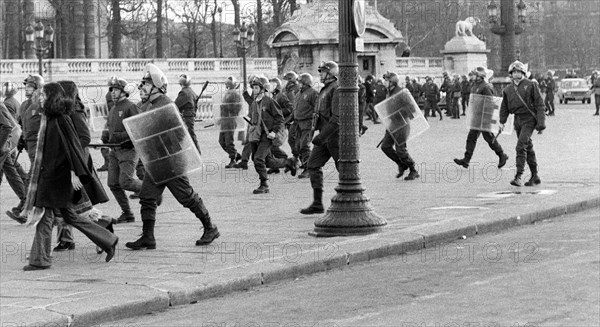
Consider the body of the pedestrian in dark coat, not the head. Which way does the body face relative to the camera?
to the viewer's left

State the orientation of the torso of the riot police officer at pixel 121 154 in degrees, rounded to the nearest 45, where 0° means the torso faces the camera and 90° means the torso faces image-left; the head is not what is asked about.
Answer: approximately 45°

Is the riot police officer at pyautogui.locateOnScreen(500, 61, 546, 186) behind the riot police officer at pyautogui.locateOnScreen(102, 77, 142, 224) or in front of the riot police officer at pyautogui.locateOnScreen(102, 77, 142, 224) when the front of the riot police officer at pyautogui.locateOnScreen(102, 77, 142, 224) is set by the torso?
behind

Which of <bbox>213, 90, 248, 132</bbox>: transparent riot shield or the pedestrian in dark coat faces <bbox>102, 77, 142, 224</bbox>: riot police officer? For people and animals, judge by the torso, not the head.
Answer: the transparent riot shield

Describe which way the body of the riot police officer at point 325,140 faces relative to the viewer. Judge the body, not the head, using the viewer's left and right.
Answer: facing to the left of the viewer

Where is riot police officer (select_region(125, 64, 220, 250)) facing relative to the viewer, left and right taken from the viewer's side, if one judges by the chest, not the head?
facing to the left of the viewer

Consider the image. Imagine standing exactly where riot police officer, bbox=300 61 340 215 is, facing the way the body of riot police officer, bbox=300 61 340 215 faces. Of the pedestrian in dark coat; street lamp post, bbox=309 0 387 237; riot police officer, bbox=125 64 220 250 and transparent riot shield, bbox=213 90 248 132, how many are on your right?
1

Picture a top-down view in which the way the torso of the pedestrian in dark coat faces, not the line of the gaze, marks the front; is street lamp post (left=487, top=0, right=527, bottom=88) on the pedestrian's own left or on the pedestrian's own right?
on the pedestrian's own right

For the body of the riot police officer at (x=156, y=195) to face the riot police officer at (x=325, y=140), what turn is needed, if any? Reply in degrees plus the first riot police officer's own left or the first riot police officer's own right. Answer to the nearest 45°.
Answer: approximately 135° to the first riot police officer's own right

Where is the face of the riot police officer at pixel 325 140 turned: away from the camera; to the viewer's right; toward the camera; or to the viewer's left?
to the viewer's left

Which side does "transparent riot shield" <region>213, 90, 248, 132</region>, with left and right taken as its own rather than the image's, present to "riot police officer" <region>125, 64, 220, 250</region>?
front

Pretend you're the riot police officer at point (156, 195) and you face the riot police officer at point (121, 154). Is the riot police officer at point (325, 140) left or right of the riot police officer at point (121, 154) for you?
right

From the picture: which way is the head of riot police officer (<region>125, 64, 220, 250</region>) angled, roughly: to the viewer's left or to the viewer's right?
to the viewer's left

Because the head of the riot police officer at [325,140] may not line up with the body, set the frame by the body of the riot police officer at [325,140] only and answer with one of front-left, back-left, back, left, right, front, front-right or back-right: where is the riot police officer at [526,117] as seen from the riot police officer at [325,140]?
back-right
